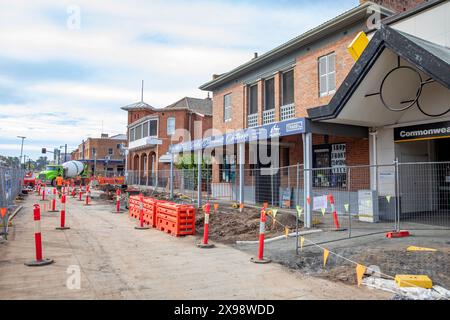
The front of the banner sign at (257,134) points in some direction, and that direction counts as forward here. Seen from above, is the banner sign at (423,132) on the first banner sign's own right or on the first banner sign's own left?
on the first banner sign's own left

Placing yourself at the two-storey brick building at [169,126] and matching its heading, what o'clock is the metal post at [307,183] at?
The metal post is roughly at 10 o'clock from the two-storey brick building.

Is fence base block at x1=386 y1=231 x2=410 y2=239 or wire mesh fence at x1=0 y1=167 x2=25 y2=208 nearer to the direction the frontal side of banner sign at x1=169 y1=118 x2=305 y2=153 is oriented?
the wire mesh fence

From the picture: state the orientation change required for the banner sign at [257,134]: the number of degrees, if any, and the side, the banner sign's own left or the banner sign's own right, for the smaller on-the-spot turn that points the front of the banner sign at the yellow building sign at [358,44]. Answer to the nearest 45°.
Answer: approximately 90° to the banner sign's own left

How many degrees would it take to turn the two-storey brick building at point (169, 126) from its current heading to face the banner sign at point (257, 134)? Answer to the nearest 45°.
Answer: approximately 45° to its left

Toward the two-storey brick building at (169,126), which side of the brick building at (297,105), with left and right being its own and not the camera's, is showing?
right

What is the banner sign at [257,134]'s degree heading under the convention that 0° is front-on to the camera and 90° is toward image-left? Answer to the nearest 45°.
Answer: approximately 45°

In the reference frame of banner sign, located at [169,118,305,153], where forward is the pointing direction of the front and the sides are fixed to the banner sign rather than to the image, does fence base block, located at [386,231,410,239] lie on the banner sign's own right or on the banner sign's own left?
on the banner sign's own left

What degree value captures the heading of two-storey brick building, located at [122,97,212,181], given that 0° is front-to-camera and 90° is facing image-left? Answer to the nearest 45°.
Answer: approximately 45°
